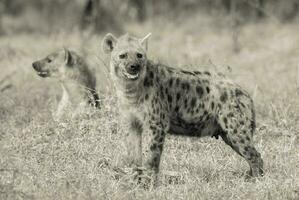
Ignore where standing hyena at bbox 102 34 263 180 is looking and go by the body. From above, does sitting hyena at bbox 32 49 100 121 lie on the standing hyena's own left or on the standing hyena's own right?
on the standing hyena's own right

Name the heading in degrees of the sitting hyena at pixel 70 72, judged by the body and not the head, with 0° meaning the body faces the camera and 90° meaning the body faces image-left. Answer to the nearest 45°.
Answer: approximately 90°

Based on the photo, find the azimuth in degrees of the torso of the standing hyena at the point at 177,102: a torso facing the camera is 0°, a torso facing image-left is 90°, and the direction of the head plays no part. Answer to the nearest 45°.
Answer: approximately 45°

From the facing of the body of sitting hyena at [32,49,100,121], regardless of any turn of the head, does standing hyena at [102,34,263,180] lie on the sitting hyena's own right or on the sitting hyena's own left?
on the sitting hyena's own left

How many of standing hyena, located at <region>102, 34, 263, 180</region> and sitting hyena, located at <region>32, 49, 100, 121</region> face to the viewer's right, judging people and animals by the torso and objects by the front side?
0
